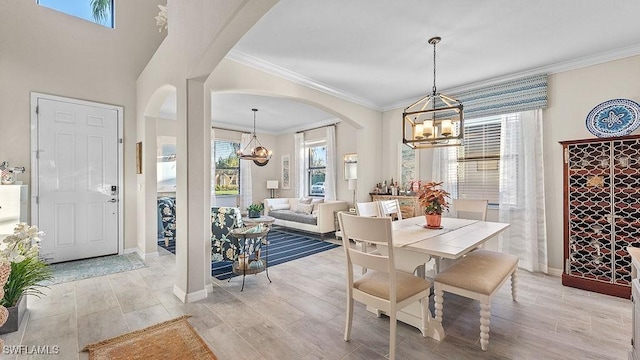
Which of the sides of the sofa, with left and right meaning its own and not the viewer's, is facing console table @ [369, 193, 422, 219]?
left

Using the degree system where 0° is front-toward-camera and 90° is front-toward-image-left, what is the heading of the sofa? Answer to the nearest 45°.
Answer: approximately 45°

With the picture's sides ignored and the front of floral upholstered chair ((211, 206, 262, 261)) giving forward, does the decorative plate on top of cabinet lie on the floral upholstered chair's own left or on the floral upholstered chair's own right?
on the floral upholstered chair's own right

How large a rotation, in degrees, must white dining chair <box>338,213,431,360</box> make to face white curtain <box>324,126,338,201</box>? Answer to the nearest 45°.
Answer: approximately 45° to its left

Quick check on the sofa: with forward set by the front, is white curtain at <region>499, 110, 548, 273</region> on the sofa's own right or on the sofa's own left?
on the sofa's own left

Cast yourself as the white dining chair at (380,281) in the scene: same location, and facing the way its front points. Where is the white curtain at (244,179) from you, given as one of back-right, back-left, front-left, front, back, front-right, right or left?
left

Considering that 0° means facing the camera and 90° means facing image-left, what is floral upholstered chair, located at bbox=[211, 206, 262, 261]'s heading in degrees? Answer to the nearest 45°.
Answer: approximately 225°

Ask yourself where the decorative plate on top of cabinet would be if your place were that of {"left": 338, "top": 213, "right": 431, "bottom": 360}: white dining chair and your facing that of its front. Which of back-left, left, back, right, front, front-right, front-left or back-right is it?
front

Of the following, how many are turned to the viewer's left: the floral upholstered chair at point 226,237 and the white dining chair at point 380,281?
0

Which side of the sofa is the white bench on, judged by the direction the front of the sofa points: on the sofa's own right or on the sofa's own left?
on the sofa's own left

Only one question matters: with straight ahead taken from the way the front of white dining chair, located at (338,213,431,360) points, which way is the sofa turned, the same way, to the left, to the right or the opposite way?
the opposite way

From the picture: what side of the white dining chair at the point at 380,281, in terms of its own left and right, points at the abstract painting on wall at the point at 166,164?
left

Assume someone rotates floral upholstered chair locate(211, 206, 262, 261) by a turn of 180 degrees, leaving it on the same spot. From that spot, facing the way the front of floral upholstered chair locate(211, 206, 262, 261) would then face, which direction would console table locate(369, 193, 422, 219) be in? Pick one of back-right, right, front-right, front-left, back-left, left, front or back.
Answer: back-left

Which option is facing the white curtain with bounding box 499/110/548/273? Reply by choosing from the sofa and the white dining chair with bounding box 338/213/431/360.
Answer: the white dining chair

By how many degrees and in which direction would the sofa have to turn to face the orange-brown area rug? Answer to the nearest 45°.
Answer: approximately 45° to its left

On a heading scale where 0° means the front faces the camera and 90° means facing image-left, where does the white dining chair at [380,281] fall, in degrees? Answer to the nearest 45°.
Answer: approximately 225°
